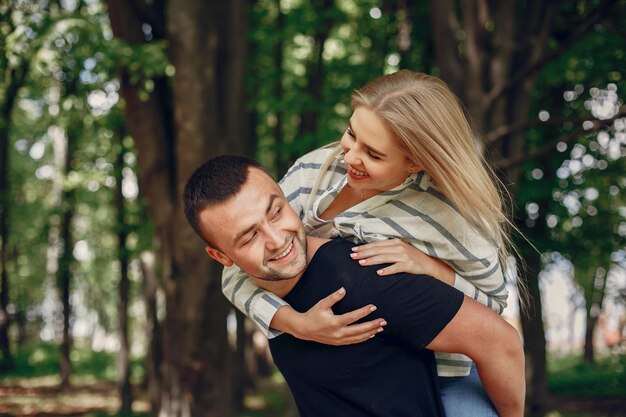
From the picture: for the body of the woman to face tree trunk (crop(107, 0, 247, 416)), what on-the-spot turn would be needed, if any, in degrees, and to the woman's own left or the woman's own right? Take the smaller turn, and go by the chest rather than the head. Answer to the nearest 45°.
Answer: approximately 135° to the woman's own right

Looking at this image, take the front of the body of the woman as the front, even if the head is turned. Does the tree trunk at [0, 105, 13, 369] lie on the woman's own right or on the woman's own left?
on the woman's own right

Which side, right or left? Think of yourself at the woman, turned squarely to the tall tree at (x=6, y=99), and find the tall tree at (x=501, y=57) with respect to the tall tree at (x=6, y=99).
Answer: right

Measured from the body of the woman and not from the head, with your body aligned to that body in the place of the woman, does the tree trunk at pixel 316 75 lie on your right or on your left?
on your right

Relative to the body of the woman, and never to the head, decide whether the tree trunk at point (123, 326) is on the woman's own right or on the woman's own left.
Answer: on the woman's own right

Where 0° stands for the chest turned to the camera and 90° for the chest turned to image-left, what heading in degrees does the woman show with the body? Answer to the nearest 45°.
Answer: approximately 45°

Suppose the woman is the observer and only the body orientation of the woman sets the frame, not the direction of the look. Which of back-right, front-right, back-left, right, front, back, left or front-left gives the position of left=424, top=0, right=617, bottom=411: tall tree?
back-right
